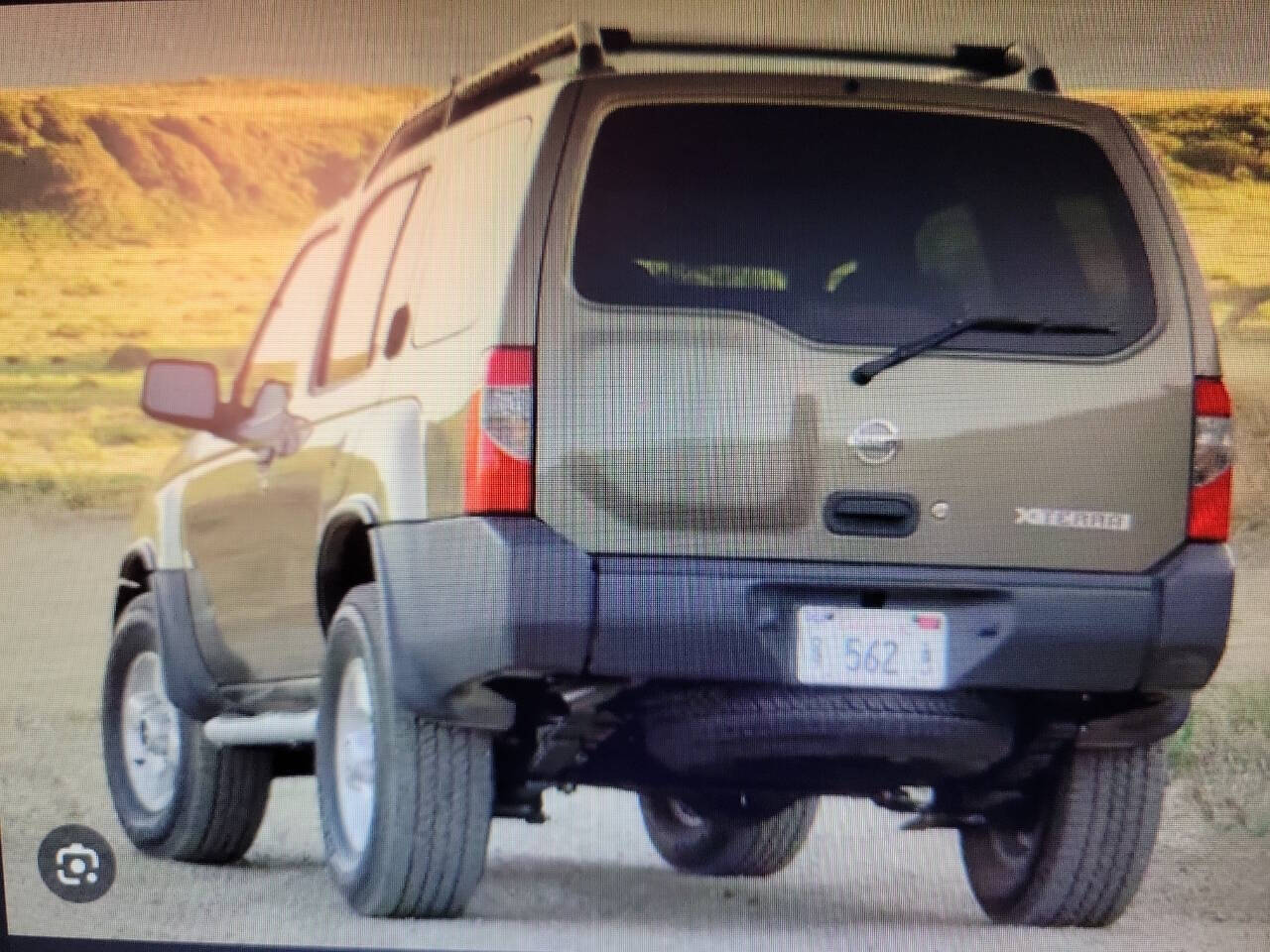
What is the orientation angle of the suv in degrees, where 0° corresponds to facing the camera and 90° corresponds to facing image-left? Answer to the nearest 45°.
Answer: approximately 135°
